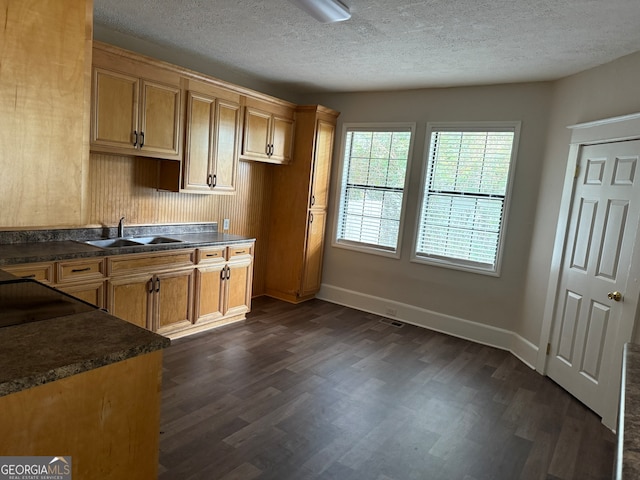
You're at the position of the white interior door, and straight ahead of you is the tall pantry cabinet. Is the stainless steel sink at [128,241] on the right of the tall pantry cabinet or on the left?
left

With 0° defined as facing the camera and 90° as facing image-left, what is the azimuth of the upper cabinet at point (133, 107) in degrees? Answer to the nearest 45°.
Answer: approximately 315°

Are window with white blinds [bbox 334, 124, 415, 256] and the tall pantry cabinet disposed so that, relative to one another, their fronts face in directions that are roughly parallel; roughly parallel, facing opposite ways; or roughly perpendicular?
roughly perpendicular
